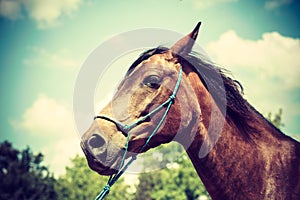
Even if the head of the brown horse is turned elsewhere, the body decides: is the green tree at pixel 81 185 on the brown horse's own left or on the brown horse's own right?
on the brown horse's own right

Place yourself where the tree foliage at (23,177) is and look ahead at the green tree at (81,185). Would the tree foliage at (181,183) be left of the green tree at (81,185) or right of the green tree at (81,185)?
right

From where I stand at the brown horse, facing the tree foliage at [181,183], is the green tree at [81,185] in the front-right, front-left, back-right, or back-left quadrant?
front-left

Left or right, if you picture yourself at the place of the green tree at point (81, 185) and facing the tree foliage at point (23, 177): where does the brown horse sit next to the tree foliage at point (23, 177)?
left

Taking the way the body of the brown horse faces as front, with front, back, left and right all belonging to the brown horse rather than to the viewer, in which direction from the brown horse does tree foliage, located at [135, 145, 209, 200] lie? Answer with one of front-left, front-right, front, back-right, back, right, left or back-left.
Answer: right

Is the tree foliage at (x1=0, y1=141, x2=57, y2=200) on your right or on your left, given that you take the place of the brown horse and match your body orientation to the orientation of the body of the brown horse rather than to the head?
on your right

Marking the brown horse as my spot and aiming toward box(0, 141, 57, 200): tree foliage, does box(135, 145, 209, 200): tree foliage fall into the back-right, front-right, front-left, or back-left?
front-right

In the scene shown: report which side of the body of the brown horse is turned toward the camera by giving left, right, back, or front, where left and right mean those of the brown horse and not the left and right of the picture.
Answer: left
